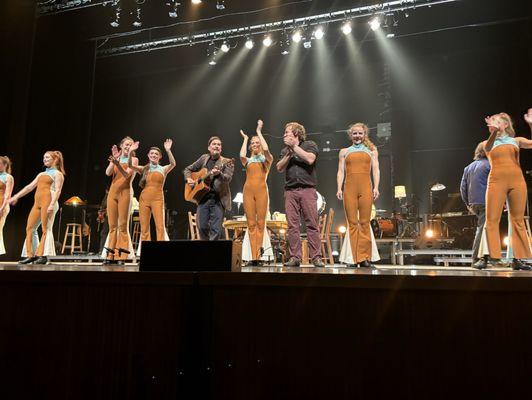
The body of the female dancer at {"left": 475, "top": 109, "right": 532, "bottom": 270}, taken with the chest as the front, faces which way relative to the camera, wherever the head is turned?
toward the camera

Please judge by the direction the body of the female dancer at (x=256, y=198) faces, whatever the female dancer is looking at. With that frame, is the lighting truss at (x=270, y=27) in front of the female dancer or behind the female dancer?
behind

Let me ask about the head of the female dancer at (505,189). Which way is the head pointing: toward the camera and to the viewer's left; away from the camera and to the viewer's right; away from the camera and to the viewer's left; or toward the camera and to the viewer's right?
toward the camera and to the viewer's left

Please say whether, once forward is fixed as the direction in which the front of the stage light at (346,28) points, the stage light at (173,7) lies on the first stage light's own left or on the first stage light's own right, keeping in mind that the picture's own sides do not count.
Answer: on the first stage light's own right

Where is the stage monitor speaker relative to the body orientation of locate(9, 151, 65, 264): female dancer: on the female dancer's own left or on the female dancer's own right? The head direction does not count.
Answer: on the female dancer's own left

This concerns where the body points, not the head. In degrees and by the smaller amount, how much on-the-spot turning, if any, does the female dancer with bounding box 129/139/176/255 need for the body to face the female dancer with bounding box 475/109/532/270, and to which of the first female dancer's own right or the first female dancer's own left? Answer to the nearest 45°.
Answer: approximately 45° to the first female dancer's own left

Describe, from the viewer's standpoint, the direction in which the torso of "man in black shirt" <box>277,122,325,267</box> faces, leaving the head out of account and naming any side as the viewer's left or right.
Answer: facing the viewer and to the left of the viewer

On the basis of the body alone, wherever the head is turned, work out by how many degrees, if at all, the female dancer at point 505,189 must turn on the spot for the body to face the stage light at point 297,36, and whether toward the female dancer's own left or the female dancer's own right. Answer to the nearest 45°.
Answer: approximately 135° to the female dancer's own right

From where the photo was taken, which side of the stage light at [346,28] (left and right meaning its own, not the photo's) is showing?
front

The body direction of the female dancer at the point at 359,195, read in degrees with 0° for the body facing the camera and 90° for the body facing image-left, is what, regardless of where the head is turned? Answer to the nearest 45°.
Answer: approximately 0°

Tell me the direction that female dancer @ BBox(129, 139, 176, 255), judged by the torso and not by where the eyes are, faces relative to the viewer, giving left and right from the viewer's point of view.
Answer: facing the viewer

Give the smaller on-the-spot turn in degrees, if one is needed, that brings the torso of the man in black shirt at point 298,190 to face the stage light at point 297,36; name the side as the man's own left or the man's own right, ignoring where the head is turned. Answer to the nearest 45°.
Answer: approximately 135° to the man's own right
